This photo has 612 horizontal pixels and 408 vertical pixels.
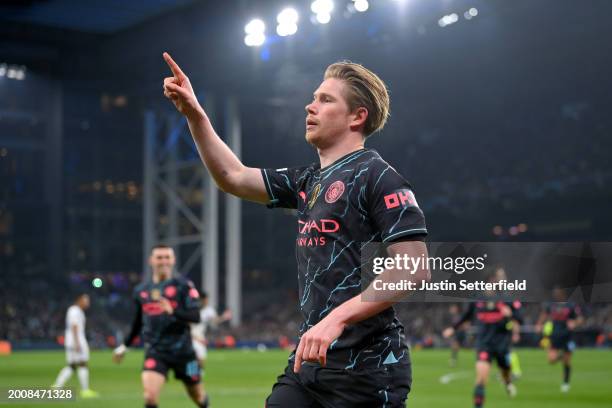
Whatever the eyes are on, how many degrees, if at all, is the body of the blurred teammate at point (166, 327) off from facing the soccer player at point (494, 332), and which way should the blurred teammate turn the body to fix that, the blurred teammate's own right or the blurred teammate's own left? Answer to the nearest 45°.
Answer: approximately 135° to the blurred teammate's own left

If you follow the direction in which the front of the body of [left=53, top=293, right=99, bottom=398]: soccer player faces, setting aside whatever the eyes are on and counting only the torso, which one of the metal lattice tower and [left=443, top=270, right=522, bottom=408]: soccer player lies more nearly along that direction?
the soccer player

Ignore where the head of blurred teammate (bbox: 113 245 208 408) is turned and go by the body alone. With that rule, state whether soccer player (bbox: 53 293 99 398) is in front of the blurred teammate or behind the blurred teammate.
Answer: behind

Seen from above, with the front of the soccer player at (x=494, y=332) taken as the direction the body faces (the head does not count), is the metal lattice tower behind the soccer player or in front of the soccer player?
behind

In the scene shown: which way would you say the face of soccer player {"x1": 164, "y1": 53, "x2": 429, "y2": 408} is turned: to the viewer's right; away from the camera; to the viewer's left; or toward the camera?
to the viewer's left

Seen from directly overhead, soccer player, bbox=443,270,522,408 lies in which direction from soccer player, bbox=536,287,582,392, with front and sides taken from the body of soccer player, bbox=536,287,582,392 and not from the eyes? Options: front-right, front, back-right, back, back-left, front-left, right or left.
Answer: front

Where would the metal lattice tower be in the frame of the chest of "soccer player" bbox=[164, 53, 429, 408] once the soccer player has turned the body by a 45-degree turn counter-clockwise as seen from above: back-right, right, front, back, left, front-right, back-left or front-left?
back

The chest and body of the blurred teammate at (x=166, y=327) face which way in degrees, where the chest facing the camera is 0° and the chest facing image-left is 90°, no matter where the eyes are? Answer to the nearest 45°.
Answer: approximately 0°

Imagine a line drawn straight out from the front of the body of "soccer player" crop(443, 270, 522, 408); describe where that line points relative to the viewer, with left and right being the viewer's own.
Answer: facing the viewer
